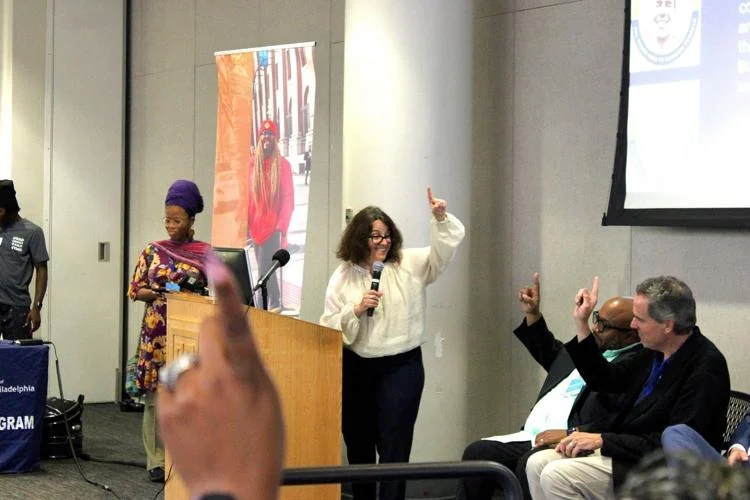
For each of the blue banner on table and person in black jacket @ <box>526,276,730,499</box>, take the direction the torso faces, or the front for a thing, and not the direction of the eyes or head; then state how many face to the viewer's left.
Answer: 1

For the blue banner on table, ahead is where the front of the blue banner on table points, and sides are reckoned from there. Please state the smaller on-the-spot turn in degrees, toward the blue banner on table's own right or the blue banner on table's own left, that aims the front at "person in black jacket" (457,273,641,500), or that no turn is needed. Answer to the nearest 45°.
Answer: approximately 45° to the blue banner on table's own left

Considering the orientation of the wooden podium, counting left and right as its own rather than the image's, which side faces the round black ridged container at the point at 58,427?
right

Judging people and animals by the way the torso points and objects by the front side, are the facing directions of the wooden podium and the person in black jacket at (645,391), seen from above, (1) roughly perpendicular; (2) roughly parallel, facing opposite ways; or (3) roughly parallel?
roughly perpendicular

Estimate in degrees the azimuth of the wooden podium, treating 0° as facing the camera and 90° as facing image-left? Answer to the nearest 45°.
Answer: approximately 45°

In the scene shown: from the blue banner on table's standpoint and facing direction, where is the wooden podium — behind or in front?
in front

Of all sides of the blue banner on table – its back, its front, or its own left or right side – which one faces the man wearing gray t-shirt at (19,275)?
back

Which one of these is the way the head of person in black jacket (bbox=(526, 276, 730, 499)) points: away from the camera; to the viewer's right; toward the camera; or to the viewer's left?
to the viewer's left

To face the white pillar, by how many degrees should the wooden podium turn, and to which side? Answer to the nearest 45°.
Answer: approximately 180°

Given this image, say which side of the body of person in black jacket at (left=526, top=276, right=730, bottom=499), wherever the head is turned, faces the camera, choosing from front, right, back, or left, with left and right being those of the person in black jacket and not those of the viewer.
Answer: left

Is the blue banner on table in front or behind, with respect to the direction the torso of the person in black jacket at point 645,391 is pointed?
in front
